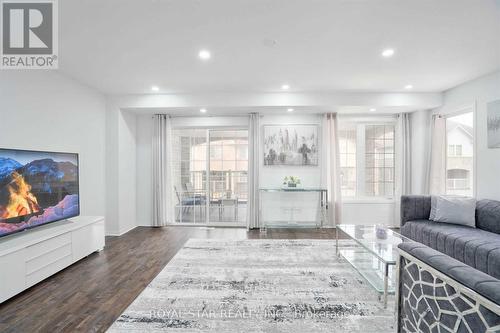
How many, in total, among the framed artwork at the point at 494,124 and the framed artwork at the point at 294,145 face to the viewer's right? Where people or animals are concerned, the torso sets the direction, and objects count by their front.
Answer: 0

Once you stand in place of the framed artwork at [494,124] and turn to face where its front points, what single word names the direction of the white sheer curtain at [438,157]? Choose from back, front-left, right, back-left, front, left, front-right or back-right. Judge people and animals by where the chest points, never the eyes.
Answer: right

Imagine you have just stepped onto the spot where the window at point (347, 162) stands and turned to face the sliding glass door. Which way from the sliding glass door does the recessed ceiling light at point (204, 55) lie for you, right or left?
left

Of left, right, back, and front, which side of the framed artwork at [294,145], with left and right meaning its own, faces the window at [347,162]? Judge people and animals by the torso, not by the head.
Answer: left

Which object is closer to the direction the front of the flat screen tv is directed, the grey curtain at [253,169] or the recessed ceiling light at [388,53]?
the recessed ceiling light

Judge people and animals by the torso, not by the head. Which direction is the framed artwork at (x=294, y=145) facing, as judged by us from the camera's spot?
facing the viewer

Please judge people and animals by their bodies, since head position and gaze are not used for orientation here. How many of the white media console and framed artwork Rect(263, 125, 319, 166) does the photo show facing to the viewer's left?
0

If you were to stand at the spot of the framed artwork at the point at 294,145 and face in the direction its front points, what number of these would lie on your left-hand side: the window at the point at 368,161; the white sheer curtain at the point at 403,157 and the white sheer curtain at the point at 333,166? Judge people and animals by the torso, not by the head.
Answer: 3

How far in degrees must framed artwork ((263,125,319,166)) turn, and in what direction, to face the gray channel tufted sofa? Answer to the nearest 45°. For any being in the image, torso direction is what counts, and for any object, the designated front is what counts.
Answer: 0° — it already faces it

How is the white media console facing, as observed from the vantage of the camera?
facing the viewer and to the right of the viewer

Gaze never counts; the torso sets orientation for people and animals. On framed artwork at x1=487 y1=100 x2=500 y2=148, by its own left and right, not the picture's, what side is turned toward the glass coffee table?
front

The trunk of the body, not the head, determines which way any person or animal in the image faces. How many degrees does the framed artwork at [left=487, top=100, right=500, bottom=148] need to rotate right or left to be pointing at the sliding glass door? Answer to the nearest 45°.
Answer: approximately 45° to its right

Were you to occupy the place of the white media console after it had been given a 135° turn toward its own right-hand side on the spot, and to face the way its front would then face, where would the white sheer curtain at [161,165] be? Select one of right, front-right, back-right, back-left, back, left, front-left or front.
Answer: back-right

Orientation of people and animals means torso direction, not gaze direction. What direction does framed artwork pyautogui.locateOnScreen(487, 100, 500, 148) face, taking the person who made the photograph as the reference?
facing the viewer and to the left of the viewer

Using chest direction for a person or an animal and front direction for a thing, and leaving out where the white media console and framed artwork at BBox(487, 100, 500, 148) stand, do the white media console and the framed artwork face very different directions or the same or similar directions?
very different directions

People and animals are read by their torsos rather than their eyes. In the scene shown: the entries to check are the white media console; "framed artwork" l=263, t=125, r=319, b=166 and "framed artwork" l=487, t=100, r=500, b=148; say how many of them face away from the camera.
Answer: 0

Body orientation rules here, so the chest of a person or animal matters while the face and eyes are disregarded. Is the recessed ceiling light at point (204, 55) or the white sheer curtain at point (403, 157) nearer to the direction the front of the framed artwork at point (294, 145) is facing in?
the recessed ceiling light

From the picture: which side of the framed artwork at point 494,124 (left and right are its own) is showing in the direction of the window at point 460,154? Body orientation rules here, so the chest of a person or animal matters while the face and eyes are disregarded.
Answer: right
